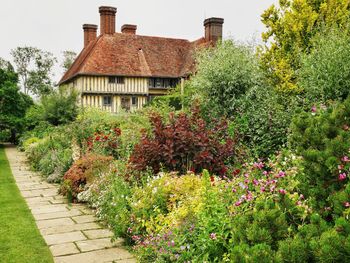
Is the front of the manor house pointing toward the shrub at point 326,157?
yes

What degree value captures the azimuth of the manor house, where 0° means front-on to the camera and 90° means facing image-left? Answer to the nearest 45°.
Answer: approximately 0°

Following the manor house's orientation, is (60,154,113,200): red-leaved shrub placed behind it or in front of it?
in front

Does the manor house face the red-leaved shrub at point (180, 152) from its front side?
yes

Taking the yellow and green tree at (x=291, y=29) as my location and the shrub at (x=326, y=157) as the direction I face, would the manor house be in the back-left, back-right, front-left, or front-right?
back-right

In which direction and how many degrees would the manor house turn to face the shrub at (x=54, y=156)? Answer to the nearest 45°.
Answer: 0° — it already faces it

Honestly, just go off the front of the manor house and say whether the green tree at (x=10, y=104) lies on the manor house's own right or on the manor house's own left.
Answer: on the manor house's own right

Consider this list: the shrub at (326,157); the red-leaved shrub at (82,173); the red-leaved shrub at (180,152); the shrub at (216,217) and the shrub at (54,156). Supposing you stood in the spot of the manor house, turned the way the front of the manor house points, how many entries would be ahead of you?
5

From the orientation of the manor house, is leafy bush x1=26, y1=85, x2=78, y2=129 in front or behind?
in front

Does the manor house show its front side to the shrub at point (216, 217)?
yes
